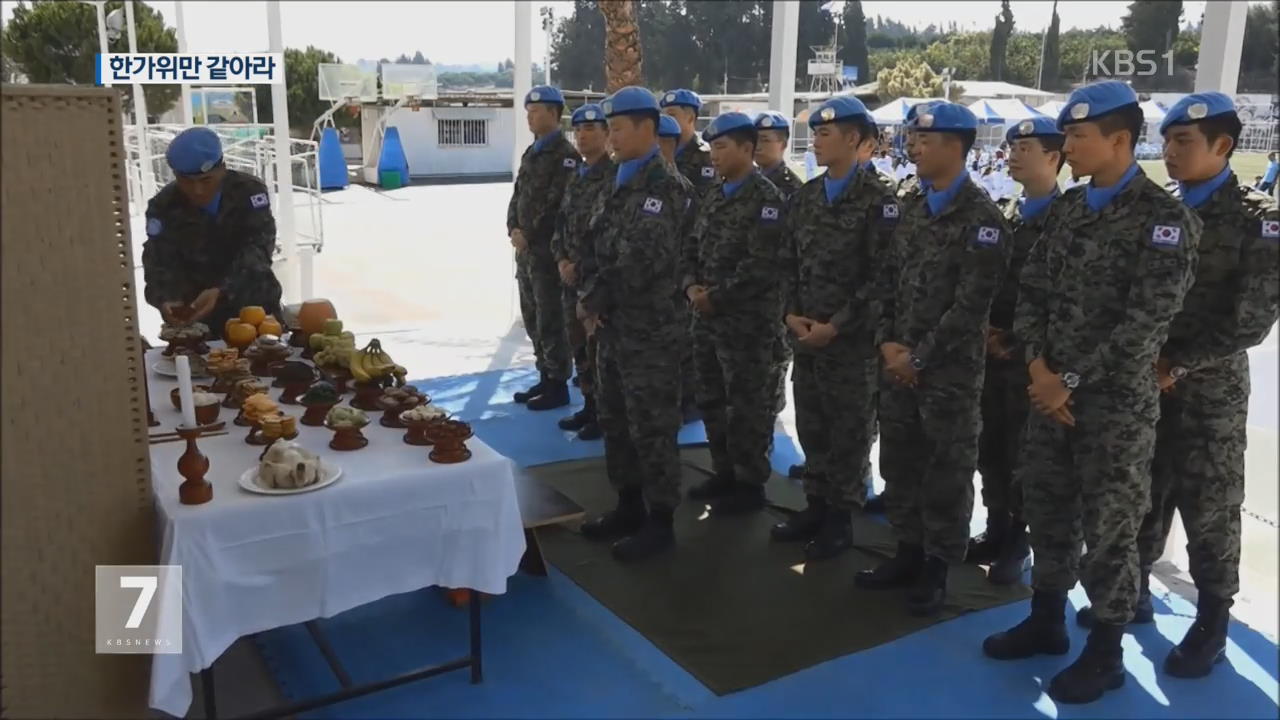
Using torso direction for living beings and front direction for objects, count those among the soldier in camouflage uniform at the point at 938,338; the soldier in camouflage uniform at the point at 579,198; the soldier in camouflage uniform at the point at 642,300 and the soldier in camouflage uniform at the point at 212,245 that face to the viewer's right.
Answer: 0

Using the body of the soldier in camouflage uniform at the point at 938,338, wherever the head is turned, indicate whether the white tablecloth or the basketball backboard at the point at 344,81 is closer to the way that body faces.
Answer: the white tablecloth

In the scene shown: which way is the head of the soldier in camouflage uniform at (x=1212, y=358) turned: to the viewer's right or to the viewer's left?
to the viewer's left

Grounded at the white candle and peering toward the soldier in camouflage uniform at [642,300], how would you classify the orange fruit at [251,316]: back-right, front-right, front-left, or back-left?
front-left

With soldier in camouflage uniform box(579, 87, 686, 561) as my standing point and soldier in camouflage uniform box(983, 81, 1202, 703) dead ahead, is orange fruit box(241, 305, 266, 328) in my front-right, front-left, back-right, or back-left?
back-right

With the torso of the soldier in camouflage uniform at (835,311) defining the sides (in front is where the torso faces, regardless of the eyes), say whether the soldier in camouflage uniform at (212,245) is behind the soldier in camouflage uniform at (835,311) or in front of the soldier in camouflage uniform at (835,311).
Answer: in front

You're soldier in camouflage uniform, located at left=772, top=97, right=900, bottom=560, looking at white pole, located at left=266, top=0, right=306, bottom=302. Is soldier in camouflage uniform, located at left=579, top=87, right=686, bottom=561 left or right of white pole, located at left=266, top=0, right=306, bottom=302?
left

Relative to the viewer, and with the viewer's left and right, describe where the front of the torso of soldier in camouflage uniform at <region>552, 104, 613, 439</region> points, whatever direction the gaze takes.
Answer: facing the viewer and to the left of the viewer

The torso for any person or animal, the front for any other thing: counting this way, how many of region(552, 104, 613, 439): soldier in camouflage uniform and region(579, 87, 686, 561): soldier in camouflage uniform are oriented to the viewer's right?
0

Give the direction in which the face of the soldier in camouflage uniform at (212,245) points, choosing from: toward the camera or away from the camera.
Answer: toward the camera

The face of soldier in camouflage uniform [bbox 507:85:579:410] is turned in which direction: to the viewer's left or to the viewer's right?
to the viewer's left

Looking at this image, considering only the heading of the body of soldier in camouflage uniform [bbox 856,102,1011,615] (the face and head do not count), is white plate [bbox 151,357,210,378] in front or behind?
in front

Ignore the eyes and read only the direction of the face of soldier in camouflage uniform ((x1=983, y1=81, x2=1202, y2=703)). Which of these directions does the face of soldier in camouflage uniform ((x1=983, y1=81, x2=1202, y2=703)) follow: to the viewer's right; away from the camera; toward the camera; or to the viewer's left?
to the viewer's left

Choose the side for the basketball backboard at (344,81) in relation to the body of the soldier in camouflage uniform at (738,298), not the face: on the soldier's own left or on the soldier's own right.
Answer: on the soldier's own right

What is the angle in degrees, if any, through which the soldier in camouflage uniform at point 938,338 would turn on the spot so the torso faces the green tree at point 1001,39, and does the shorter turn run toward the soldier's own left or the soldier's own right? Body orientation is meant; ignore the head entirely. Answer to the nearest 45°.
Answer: approximately 135° to the soldier's own right

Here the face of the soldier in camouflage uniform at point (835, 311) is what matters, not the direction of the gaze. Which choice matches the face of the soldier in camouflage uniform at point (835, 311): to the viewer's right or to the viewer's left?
to the viewer's left
